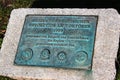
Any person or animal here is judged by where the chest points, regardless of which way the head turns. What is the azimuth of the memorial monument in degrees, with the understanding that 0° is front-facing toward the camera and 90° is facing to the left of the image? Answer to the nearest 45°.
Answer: approximately 0°
